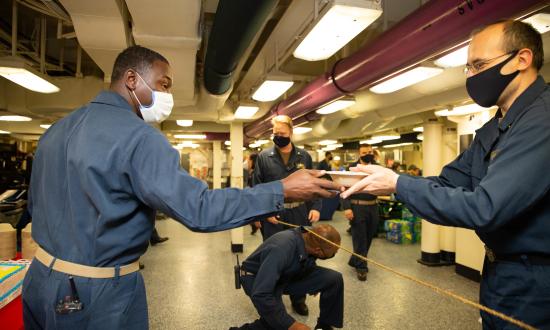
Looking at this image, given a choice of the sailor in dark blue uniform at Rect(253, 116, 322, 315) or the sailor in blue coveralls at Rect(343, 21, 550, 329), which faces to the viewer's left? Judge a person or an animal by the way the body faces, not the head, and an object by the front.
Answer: the sailor in blue coveralls

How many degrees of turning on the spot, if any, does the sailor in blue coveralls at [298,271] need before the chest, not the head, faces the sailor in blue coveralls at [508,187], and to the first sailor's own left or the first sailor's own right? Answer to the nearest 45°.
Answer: approximately 45° to the first sailor's own right

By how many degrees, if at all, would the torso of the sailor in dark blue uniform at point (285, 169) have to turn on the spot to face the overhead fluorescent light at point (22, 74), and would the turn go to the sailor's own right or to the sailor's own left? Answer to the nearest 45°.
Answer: approximately 90° to the sailor's own right

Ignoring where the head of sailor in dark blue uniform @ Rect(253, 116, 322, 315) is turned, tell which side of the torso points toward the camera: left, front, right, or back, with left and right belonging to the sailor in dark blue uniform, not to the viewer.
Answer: front

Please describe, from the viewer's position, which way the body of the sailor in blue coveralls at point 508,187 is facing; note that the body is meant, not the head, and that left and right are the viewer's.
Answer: facing to the left of the viewer

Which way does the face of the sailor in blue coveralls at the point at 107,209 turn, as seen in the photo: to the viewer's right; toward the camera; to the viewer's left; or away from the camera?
to the viewer's right

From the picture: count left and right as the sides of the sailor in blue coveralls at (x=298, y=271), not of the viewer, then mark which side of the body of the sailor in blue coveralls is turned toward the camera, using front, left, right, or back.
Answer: right

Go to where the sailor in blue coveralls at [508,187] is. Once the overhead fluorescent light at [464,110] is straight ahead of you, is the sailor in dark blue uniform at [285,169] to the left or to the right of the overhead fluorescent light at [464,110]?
left

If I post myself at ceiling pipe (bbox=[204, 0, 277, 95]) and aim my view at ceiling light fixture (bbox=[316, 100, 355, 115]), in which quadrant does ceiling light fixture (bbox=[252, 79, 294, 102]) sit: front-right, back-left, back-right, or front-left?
front-left

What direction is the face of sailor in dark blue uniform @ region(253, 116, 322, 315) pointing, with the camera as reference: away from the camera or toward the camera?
toward the camera

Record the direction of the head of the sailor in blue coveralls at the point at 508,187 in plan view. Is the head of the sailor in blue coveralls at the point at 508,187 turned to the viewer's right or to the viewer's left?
to the viewer's left
